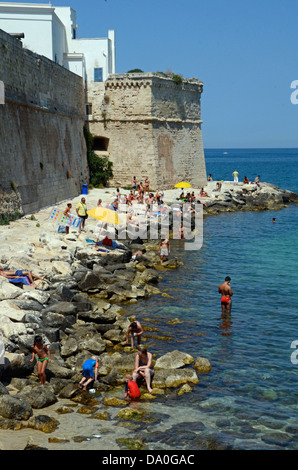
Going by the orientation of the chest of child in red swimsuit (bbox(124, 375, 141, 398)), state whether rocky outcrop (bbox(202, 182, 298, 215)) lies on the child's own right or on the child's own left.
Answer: on the child's own right

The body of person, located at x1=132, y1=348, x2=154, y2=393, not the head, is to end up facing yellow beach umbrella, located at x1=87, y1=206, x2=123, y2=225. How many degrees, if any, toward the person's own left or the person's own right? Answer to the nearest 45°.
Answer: approximately 180°

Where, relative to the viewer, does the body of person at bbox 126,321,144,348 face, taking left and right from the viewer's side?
facing the viewer

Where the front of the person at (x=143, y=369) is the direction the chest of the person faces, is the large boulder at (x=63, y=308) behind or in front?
behind

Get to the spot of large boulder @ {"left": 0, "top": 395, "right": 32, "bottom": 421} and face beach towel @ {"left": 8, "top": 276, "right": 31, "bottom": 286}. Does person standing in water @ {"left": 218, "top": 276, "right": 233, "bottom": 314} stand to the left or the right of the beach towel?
right

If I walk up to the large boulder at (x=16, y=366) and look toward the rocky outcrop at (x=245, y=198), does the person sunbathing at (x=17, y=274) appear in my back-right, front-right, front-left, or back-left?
front-left

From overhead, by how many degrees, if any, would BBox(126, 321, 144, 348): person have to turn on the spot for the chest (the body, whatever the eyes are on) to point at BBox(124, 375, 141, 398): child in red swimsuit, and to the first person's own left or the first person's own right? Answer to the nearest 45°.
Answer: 0° — they already face them

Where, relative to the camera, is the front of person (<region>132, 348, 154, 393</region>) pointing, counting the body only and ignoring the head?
toward the camera

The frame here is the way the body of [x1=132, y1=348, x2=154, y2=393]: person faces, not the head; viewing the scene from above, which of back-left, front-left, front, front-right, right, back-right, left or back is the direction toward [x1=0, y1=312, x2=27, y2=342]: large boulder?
right
